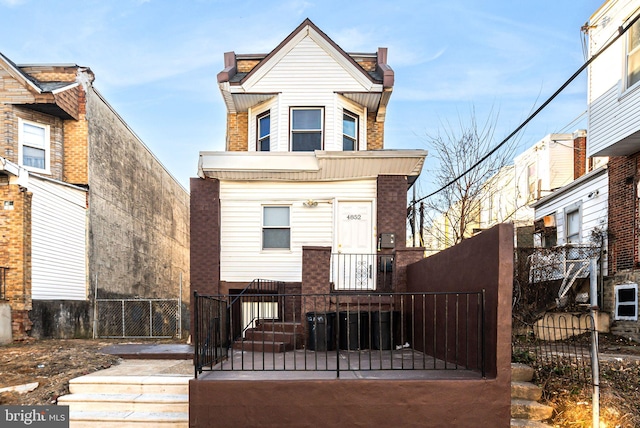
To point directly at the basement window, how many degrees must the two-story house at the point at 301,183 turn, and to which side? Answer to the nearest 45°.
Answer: approximately 90° to its left

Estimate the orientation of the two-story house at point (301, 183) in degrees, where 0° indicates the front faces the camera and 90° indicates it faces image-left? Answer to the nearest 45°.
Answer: approximately 0°

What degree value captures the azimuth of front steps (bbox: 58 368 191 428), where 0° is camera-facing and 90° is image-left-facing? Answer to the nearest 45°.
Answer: approximately 0°

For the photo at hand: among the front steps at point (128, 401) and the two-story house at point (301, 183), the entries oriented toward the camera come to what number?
2

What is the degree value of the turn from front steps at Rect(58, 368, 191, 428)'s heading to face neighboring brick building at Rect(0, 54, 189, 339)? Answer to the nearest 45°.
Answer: approximately 180°
